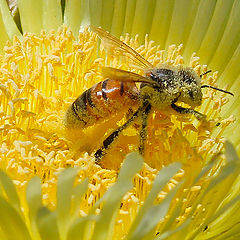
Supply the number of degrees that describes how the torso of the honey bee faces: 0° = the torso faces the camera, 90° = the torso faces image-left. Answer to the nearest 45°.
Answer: approximately 270°
